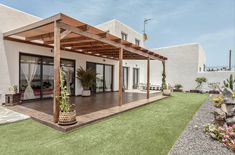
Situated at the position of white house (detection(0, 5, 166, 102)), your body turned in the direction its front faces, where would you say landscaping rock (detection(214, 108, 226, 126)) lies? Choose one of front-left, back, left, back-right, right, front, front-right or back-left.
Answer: front

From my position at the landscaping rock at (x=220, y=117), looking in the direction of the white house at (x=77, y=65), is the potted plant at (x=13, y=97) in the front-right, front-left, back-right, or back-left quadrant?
front-left

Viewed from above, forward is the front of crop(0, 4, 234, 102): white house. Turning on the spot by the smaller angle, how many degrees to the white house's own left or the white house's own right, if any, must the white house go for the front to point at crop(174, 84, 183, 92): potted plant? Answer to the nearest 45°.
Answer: approximately 90° to the white house's own left

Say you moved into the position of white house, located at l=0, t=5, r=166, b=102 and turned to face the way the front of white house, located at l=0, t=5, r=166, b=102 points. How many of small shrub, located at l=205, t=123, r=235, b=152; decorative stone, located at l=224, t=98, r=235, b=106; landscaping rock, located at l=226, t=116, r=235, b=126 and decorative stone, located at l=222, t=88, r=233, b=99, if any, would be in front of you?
4

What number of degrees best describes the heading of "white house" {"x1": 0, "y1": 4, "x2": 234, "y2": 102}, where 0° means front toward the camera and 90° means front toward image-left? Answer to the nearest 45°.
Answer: approximately 315°

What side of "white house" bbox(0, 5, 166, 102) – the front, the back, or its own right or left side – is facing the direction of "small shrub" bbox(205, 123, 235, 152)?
front

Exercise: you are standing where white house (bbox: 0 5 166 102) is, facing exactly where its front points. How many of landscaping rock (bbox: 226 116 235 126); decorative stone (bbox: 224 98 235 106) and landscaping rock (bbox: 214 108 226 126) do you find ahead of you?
3

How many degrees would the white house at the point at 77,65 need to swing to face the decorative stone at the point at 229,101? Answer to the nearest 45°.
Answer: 0° — it already faces it

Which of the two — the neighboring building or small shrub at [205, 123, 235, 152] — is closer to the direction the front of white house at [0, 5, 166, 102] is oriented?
the small shrub

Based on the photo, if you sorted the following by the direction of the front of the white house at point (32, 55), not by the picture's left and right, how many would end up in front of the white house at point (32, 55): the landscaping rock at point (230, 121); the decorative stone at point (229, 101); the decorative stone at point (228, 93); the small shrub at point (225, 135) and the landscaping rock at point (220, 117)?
5

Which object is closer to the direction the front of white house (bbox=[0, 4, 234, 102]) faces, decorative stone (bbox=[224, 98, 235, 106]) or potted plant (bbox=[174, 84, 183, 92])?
the decorative stone

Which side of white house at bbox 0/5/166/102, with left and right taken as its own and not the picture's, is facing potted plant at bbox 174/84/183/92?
left

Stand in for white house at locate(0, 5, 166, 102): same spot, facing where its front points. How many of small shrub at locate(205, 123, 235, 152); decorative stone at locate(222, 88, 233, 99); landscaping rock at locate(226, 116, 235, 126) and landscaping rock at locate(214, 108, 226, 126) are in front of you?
4
